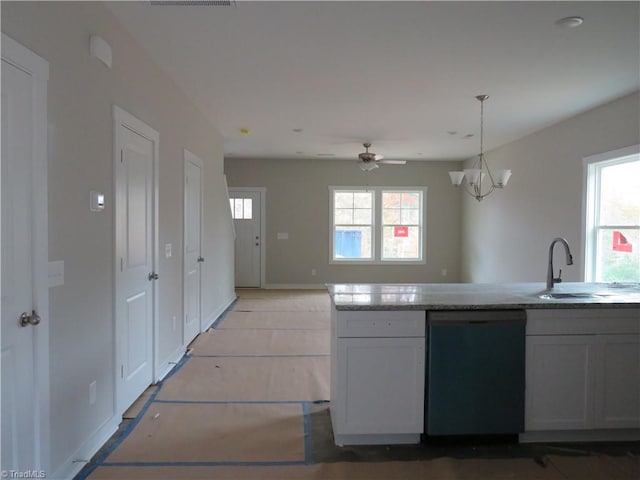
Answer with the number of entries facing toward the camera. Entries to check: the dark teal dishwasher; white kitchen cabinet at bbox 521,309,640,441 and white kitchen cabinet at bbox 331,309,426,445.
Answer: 3

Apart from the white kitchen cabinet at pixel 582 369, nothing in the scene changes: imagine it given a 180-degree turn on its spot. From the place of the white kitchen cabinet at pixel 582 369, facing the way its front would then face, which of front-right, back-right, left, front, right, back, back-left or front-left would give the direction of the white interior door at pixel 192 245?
left

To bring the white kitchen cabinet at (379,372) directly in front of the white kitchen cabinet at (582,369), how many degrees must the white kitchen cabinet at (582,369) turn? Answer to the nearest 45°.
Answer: approximately 45° to its right

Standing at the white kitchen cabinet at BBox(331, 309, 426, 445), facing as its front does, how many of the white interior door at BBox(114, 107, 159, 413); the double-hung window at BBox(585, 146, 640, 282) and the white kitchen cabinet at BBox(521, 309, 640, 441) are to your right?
1

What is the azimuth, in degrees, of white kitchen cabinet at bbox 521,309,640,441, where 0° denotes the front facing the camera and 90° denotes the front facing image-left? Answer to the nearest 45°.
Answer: approximately 0°

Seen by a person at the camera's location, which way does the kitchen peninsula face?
facing the viewer

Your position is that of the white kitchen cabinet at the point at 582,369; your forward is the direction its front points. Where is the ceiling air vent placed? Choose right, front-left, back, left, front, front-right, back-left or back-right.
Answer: front-right

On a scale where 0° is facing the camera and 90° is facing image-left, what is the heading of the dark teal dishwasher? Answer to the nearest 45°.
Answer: approximately 0°

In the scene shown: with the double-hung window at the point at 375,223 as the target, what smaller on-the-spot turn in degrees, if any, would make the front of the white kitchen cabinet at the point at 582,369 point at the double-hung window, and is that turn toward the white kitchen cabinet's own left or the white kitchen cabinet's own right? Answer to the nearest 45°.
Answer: approximately 135° to the white kitchen cabinet's own right

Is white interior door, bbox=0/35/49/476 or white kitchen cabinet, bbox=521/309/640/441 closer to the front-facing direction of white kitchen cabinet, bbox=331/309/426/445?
the white interior door

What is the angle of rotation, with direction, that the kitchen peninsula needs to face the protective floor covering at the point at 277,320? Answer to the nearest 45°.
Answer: approximately 135° to its right

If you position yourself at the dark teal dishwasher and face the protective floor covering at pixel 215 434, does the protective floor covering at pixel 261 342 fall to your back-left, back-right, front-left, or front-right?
front-right

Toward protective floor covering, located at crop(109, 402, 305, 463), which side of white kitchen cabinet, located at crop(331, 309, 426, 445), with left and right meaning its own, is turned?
right
